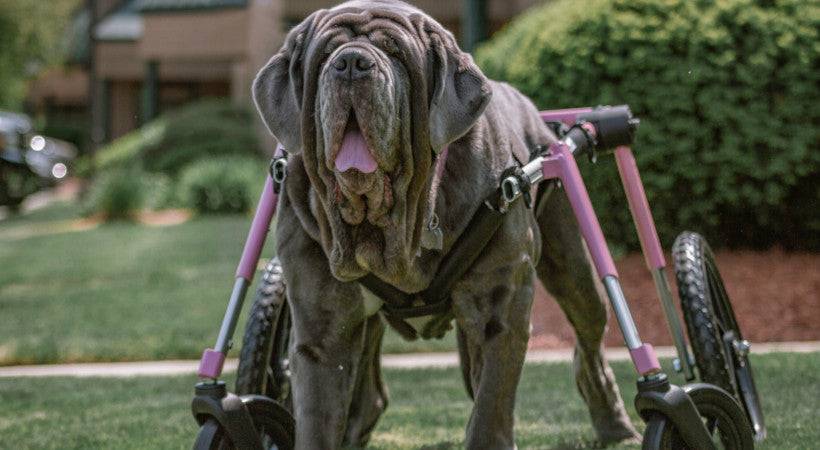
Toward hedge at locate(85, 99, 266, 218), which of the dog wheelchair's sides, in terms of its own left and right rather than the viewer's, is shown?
back

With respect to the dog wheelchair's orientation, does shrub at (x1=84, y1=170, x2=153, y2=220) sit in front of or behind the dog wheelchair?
behind

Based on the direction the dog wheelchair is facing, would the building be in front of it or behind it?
behind

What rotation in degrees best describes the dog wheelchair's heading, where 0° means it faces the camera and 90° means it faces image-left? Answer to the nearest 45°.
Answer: approximately 0°

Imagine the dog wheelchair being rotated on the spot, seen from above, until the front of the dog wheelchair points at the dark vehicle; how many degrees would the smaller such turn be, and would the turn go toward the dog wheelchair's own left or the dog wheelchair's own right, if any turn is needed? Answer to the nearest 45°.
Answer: approximately 135° to the dog wheelchair's own right
